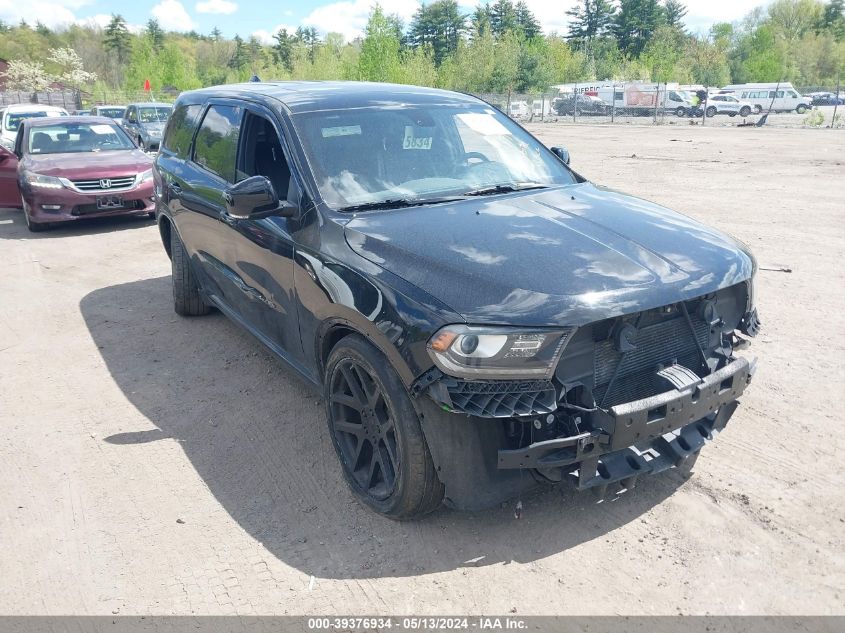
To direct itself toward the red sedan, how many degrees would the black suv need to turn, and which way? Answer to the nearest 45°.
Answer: approximately 180°

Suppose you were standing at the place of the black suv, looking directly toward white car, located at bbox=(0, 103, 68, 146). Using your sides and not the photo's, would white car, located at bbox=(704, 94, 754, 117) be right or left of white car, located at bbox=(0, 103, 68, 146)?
right

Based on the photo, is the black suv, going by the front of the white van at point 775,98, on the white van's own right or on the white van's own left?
on the white van's own right

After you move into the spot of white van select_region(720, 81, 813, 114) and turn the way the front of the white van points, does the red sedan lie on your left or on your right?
on your right

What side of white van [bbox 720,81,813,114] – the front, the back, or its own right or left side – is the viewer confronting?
right

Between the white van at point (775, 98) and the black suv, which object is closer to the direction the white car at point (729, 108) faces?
the white van

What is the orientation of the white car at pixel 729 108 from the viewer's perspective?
to the viewer's right

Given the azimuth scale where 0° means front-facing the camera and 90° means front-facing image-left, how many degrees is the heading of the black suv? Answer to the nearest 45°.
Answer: approximately 315°

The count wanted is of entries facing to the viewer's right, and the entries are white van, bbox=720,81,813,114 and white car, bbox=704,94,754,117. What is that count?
2
